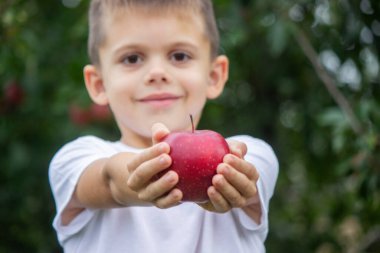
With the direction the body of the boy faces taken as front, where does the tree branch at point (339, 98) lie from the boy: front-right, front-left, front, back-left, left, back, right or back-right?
back-left

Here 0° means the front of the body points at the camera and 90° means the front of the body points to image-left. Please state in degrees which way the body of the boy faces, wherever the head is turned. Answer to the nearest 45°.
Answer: approximately 0°
